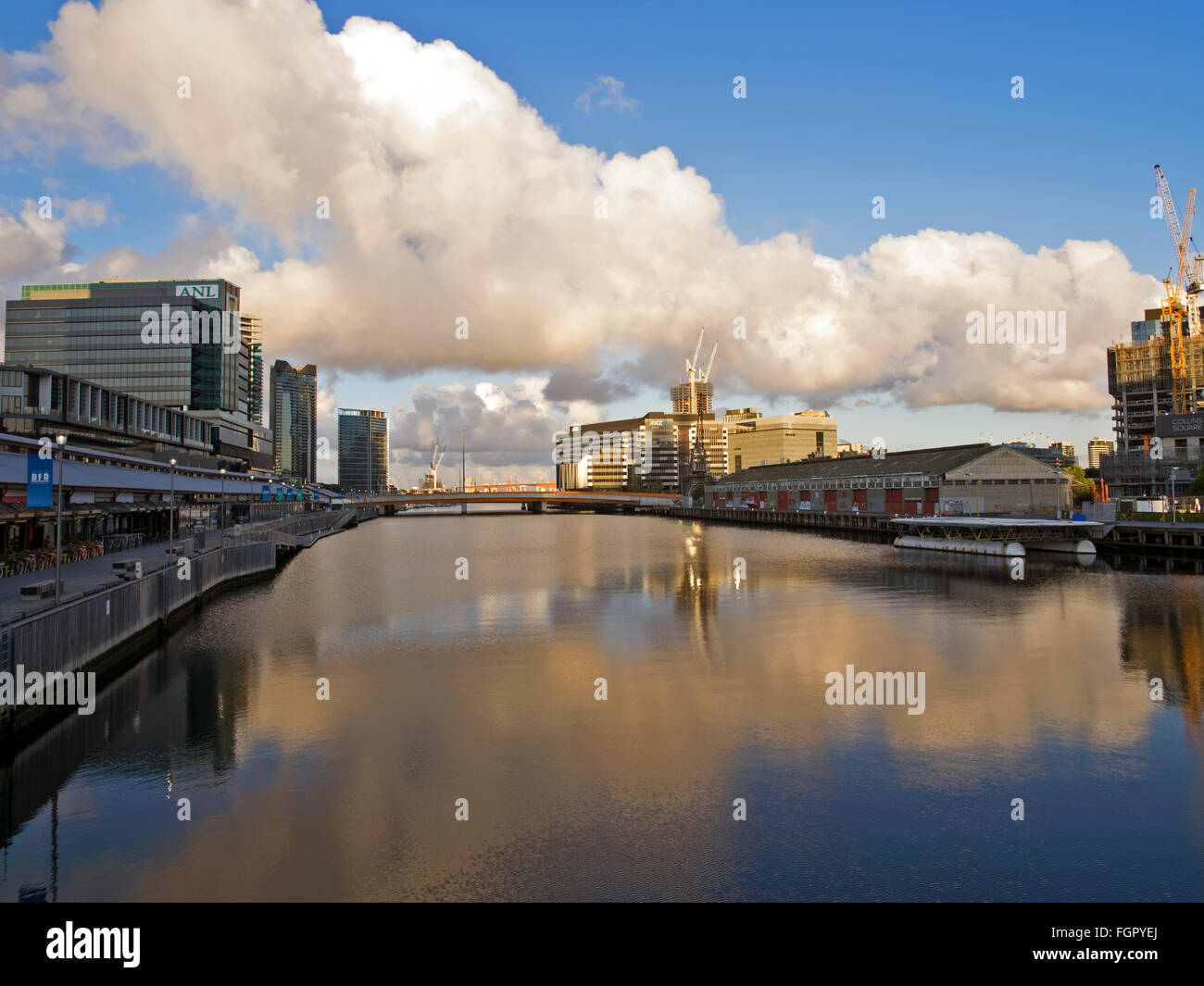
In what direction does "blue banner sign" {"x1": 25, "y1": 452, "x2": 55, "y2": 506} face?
toward the camera
